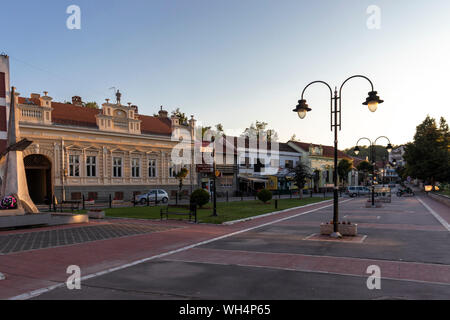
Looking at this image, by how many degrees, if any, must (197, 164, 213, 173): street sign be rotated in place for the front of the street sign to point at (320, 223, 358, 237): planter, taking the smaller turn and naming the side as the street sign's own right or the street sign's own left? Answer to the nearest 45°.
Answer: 0° — it already faces it

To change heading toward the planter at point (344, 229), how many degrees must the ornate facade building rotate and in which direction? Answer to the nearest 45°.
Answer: approximately 45° to its right

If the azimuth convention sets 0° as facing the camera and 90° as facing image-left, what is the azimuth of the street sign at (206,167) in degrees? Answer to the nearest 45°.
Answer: approximately 0°

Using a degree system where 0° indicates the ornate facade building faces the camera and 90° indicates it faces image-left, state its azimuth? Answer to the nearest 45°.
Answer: approximately 315°

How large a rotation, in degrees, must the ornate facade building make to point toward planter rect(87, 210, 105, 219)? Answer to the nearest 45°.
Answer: approximately 45° to its right
